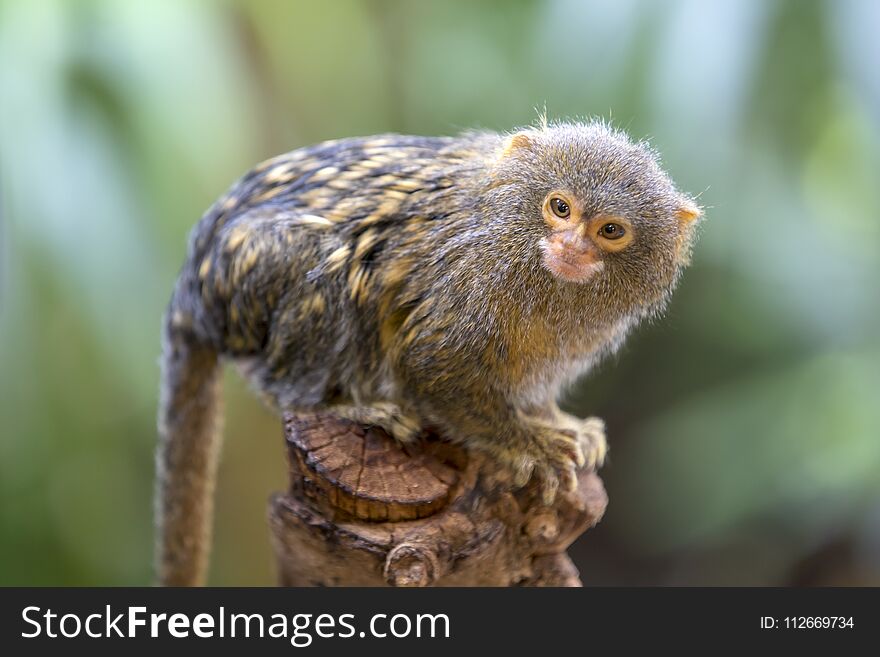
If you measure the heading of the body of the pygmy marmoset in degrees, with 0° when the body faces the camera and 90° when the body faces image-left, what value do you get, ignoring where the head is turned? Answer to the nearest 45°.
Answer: approximately 315°
